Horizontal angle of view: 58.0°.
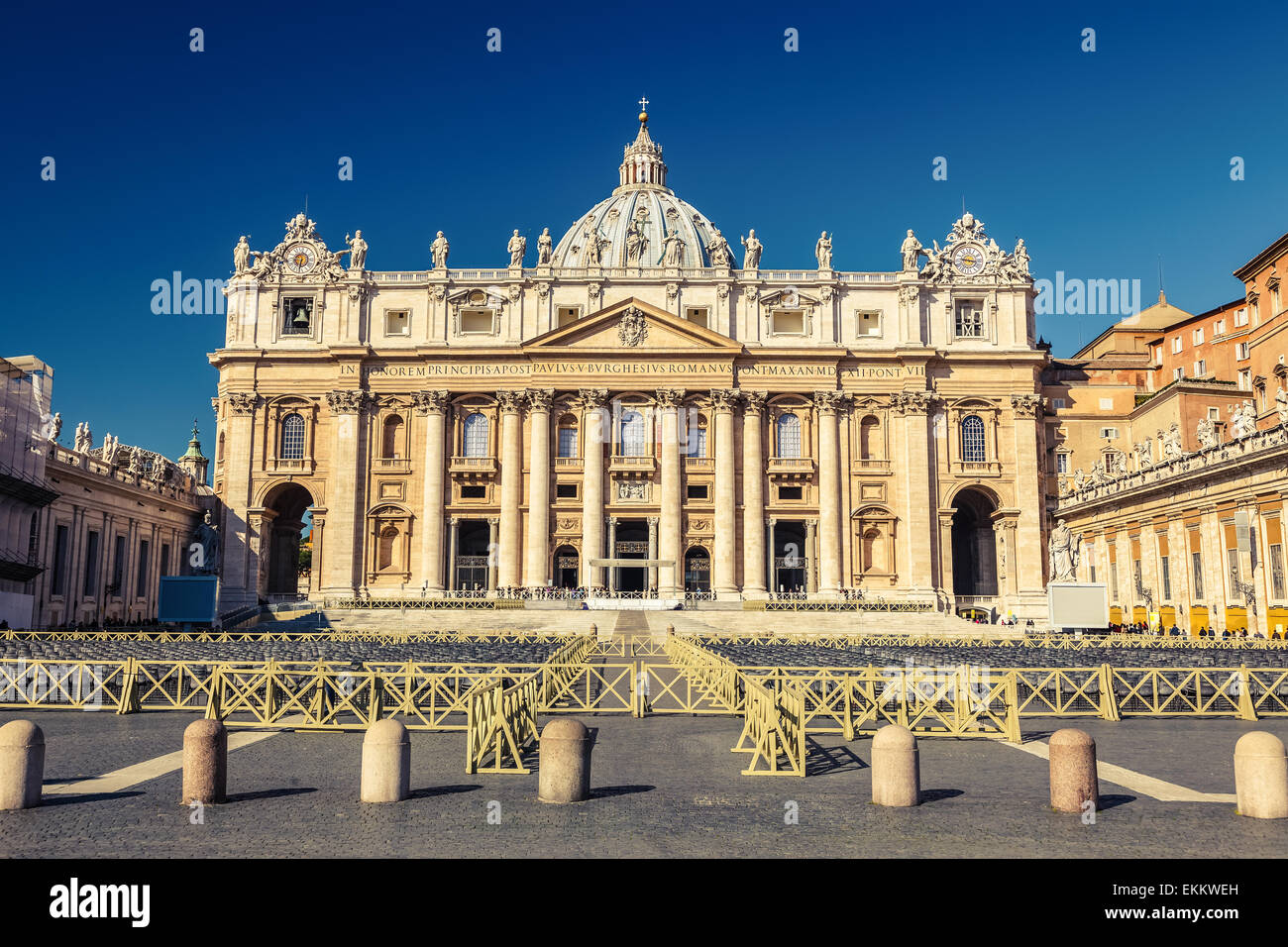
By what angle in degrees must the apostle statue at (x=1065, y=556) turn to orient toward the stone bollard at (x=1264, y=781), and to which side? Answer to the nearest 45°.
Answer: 0° — it already faces it

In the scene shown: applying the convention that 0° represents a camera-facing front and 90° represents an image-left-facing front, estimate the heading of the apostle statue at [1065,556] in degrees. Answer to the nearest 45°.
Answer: approximately 0°

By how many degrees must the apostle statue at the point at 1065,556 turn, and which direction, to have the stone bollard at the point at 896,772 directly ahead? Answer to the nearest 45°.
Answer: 0° — it already faces it

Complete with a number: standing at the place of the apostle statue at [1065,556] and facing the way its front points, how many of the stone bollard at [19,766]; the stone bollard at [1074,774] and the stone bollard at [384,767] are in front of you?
3

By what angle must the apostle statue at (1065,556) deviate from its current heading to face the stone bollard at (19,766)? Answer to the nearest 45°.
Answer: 0° — it already faces it

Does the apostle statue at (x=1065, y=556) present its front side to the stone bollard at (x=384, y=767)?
yes

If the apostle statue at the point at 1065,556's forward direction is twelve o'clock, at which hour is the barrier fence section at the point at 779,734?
The barrier fence section is roughly at 12 o'clock from the apostle statue.
